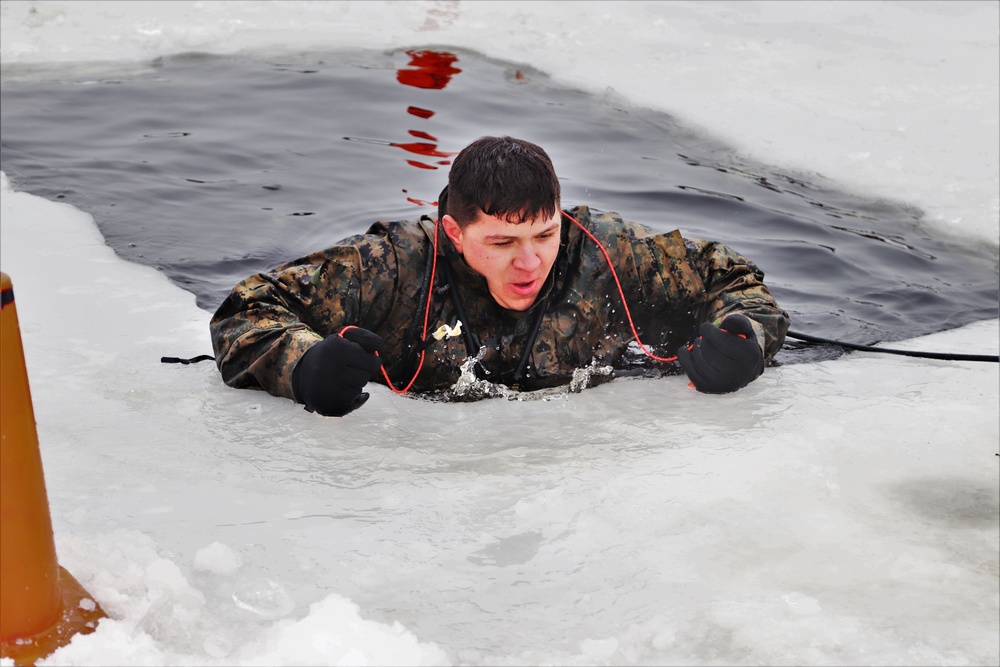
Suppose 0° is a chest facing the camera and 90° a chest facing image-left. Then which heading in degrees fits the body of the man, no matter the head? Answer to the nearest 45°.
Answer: approximately 0°

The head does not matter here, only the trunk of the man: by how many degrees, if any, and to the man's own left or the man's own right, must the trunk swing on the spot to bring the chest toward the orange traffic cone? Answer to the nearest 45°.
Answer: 0° — they already face it
